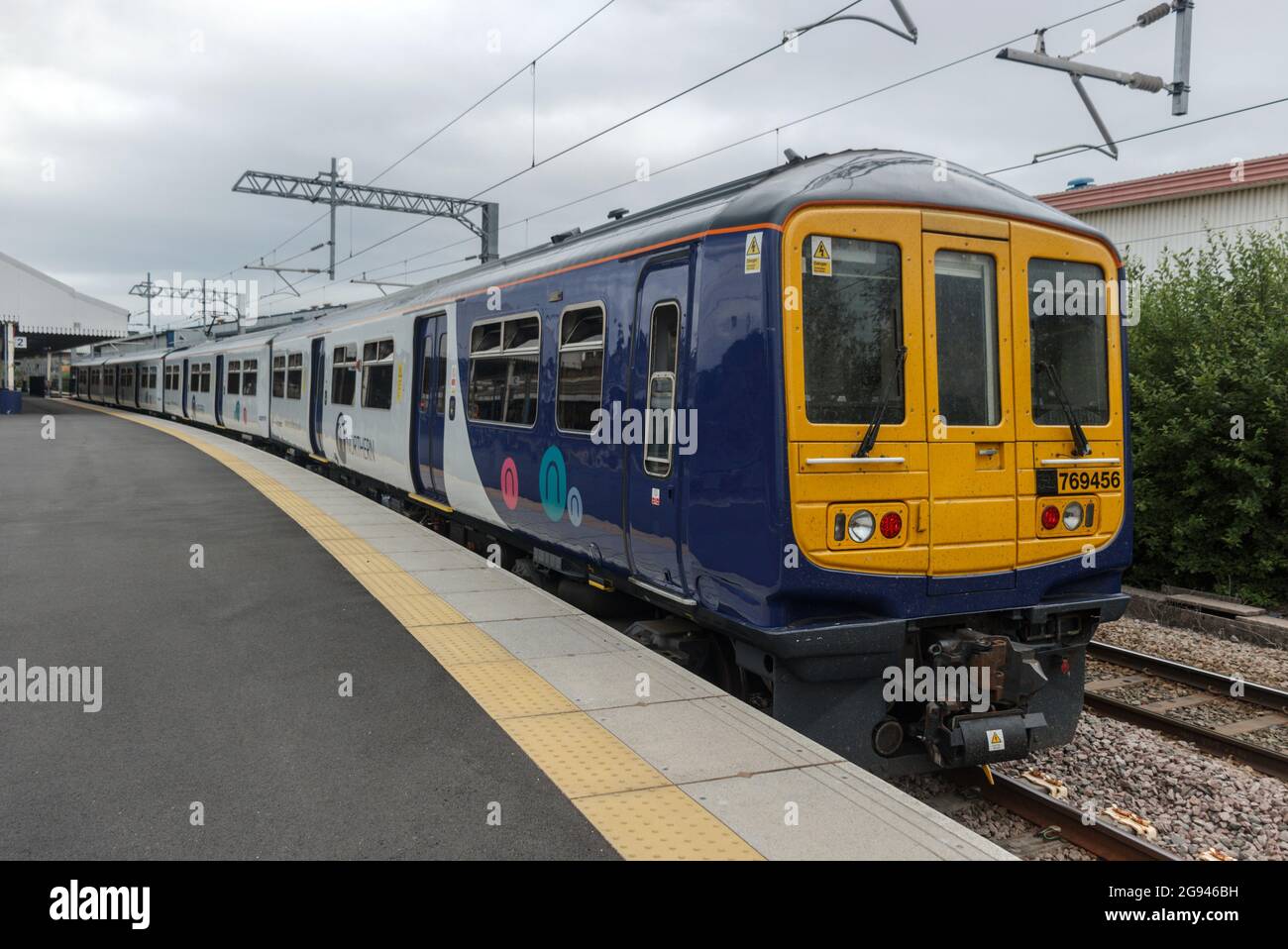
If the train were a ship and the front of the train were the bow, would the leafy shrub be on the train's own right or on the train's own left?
on the train's own left

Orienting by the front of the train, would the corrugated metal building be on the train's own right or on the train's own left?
on the train's own left

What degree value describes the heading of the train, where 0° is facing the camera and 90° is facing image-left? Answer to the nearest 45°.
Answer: approximately 315°
